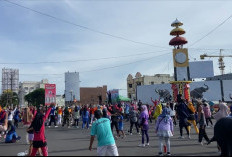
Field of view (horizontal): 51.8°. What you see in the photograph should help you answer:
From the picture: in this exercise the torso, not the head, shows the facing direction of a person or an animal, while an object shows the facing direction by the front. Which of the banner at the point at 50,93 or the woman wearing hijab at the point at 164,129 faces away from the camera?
the woman wearing hijab

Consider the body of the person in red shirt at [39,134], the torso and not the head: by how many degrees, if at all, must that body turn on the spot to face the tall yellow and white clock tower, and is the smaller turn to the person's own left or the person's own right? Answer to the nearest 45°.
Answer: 0° — they already face it

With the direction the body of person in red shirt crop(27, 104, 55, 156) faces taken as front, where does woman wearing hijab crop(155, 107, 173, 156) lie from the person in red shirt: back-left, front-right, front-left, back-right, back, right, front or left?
front-right

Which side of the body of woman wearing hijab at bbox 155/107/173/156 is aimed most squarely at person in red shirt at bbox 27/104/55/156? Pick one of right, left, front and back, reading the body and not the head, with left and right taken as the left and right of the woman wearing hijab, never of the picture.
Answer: left

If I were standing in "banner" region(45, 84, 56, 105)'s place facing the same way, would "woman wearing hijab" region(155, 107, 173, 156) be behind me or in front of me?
in front

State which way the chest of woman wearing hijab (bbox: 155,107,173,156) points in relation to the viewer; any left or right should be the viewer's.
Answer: facing away from the viewer

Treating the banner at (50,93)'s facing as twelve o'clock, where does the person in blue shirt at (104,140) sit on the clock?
The person in blue shirt is roughly at 12 o'clock from the banner.

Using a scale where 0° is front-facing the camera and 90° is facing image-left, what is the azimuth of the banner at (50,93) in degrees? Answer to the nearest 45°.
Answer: approximately 0°

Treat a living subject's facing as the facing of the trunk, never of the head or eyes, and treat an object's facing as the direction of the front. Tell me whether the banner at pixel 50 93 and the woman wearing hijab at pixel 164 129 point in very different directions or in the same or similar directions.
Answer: very different directions

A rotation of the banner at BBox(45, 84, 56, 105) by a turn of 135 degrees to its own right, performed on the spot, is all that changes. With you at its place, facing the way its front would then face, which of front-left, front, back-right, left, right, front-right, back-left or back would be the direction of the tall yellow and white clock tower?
back-right

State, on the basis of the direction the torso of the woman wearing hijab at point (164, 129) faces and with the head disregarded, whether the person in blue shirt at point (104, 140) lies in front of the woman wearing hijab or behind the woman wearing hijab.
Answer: behind

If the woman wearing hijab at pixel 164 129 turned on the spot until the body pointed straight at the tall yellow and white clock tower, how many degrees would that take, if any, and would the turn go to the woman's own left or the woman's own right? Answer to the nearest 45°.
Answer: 0° — they already face it

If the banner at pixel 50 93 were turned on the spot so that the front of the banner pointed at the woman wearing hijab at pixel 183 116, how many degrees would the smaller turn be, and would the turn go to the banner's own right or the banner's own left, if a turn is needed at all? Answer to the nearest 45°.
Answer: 0° — it already faces them

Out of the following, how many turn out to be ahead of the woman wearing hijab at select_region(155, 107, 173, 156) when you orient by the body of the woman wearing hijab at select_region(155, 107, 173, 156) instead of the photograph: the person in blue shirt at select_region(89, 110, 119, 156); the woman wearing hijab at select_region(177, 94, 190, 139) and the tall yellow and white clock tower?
2

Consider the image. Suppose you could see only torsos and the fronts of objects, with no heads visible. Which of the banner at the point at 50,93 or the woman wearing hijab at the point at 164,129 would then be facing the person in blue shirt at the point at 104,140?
the banner

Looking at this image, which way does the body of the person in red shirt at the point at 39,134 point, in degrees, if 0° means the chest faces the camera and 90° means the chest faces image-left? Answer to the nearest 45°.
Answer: approximately 225°
